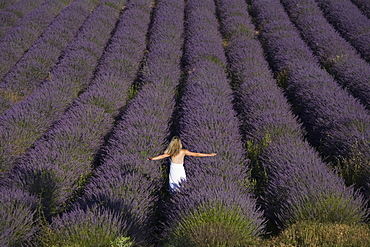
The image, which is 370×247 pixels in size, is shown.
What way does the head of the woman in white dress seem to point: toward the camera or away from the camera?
away from the camera

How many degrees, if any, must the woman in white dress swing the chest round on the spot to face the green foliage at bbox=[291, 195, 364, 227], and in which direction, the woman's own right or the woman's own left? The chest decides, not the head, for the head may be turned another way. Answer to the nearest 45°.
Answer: approximately 135° to the woman's own right

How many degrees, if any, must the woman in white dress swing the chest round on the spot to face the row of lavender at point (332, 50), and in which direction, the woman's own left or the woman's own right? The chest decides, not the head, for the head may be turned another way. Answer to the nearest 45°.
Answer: approximately 45° to the woman's own right

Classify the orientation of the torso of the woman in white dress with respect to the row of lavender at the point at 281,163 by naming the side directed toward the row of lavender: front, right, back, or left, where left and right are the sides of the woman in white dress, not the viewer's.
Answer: right

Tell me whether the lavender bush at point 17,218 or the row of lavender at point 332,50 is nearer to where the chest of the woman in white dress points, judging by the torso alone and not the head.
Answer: the row of lavender

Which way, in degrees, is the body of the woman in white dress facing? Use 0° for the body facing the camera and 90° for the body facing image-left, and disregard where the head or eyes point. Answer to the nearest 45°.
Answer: approximately 180°

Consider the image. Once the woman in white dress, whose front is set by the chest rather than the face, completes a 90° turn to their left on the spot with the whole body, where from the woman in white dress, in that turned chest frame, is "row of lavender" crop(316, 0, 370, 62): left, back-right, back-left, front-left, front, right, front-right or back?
back-right

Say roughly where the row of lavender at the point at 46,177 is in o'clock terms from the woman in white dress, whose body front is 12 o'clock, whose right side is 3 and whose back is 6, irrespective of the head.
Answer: The row of lavender is roughly at 9 o'clock from the woman in white dress.
